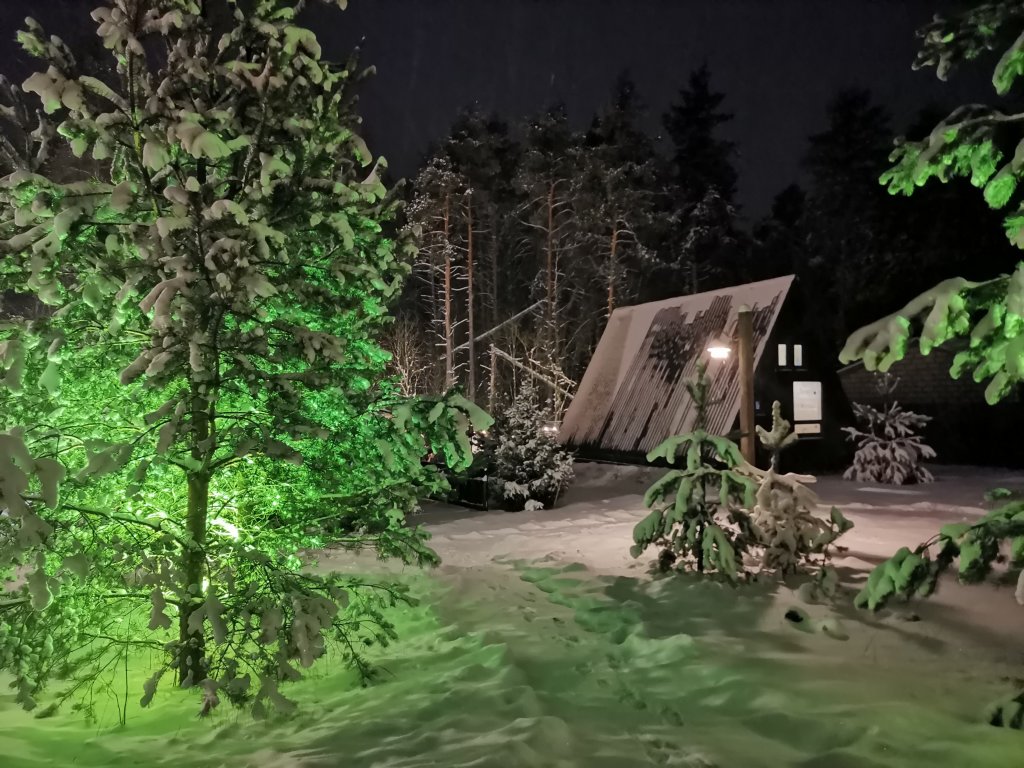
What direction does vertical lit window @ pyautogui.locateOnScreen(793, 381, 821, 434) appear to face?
toward the camera

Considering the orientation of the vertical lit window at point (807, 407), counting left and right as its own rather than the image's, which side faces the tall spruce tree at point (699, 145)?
back

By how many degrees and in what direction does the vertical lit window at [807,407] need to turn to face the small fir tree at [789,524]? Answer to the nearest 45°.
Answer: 0° — it already faces it

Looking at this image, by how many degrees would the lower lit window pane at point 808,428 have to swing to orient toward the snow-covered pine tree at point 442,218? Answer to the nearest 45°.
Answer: approximately 135° to its right

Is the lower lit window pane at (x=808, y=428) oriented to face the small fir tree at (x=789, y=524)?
yes

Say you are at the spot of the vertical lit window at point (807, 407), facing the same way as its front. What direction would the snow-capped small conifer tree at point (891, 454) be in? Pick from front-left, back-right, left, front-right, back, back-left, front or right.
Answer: front-left

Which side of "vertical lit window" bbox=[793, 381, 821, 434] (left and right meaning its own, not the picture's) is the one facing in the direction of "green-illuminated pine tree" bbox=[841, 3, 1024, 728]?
front

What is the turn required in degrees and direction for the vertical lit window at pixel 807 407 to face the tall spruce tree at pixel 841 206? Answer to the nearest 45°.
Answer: approximately 180°

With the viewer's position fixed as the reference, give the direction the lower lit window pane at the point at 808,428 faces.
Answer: facing the viewer

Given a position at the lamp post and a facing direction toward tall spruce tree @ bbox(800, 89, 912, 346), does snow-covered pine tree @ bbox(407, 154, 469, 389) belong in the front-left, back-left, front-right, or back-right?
front-left

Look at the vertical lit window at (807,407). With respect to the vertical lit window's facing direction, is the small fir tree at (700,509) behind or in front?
in front

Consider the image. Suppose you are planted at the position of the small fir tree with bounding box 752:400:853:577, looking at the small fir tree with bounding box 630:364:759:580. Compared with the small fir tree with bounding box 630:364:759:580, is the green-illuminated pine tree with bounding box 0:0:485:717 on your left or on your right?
left
